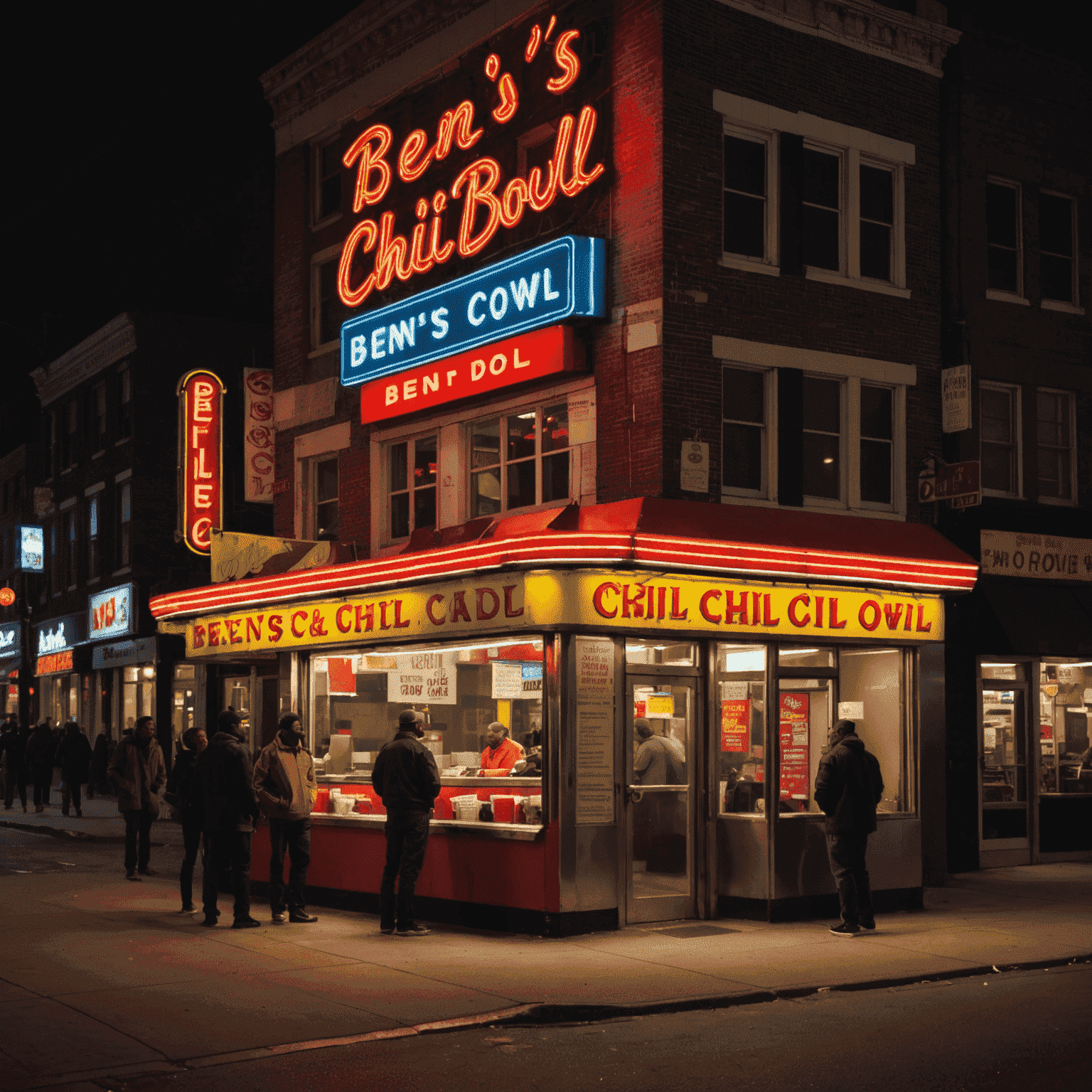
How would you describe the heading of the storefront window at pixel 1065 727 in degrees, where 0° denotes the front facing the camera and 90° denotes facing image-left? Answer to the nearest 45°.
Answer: approximately 0°

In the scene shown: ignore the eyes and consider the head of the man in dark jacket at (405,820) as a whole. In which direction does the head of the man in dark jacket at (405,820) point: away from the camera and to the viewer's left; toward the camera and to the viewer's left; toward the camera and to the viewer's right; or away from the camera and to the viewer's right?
away from the camera and to the viewer's right

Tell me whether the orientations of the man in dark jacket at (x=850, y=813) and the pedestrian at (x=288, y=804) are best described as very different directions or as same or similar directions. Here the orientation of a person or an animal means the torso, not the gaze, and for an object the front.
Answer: very different directions

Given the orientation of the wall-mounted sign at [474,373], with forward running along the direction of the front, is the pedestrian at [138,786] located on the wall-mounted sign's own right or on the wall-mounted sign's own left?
on the wall-mounted sign's own right

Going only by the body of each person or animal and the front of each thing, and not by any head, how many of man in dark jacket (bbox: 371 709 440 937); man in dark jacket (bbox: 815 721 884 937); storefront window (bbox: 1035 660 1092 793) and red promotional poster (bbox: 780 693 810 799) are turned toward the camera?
2

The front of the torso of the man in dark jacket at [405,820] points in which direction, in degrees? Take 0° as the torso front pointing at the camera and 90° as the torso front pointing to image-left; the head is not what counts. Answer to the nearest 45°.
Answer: approximately 225°

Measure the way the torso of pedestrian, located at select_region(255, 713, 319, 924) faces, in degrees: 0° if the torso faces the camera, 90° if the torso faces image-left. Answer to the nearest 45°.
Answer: approximately 315°

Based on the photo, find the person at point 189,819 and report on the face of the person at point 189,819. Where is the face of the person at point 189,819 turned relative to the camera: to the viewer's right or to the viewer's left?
to the viewer's right

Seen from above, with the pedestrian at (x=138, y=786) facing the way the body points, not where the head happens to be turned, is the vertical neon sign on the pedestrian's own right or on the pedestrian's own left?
on the pedestrian's own left

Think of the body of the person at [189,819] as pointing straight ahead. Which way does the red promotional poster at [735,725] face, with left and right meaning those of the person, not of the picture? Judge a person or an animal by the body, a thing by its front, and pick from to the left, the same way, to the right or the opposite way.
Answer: to the right
